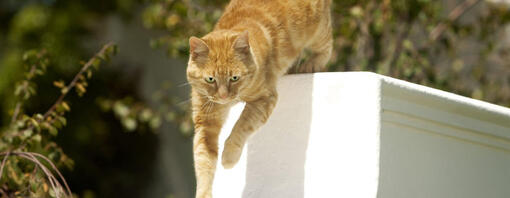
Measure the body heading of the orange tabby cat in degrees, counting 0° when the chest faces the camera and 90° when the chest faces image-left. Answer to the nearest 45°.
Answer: approximately 45°
